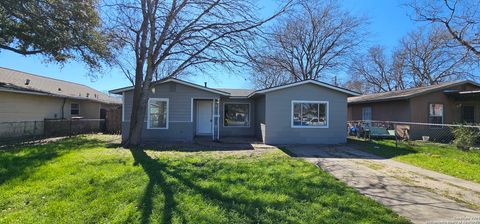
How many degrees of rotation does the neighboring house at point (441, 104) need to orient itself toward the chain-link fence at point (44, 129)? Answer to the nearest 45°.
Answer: approximately 90° to its right

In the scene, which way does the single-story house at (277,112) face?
toward the camera

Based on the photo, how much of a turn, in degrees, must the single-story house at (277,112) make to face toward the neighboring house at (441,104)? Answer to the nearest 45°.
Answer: approximately 90° to its left

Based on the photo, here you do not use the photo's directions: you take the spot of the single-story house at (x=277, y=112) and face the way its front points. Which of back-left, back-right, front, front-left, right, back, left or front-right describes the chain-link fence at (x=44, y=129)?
right

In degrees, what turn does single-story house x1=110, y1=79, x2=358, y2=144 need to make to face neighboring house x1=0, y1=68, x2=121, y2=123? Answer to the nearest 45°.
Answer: approximately 90° to its right

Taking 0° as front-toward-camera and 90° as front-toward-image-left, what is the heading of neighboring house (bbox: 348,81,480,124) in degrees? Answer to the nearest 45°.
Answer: approximately 315°

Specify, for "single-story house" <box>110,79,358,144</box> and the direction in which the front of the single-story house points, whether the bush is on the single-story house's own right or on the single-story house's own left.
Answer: on the single-story house's own left

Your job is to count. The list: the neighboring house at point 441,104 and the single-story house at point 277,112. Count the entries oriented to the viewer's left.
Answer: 0

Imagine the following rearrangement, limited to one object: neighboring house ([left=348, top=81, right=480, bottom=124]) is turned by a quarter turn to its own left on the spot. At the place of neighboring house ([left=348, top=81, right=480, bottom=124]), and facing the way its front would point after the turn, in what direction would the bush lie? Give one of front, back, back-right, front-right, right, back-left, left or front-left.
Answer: back-right

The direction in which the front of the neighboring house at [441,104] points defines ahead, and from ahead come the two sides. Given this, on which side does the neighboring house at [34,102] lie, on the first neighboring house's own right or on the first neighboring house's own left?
on the first neighboring house's own right
